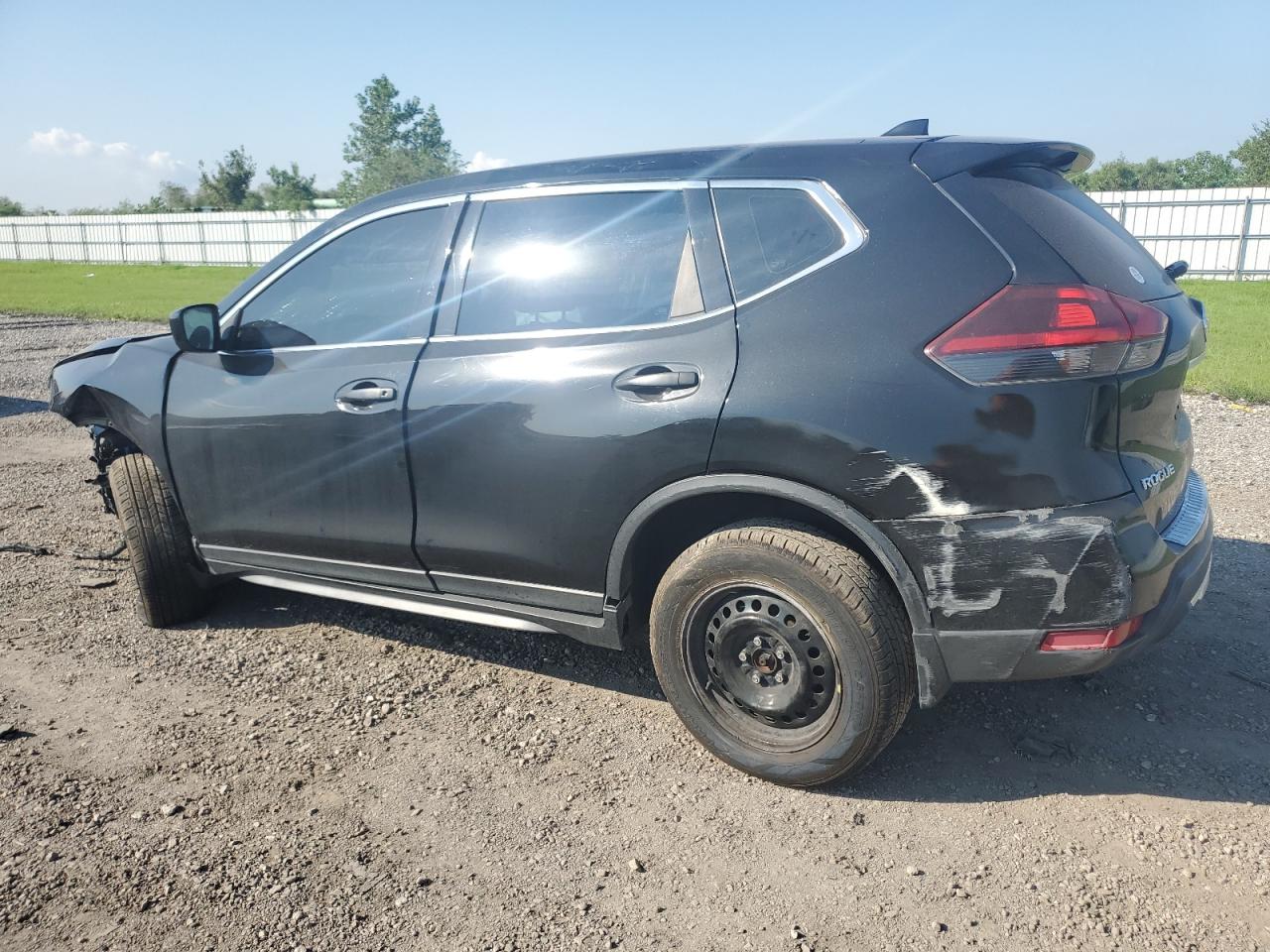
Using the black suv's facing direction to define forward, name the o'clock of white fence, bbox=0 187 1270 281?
The white fence is roughly at 1 o'clock from the black suv.

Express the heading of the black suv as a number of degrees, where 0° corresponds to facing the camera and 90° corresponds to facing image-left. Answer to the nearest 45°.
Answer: approximately 135°
